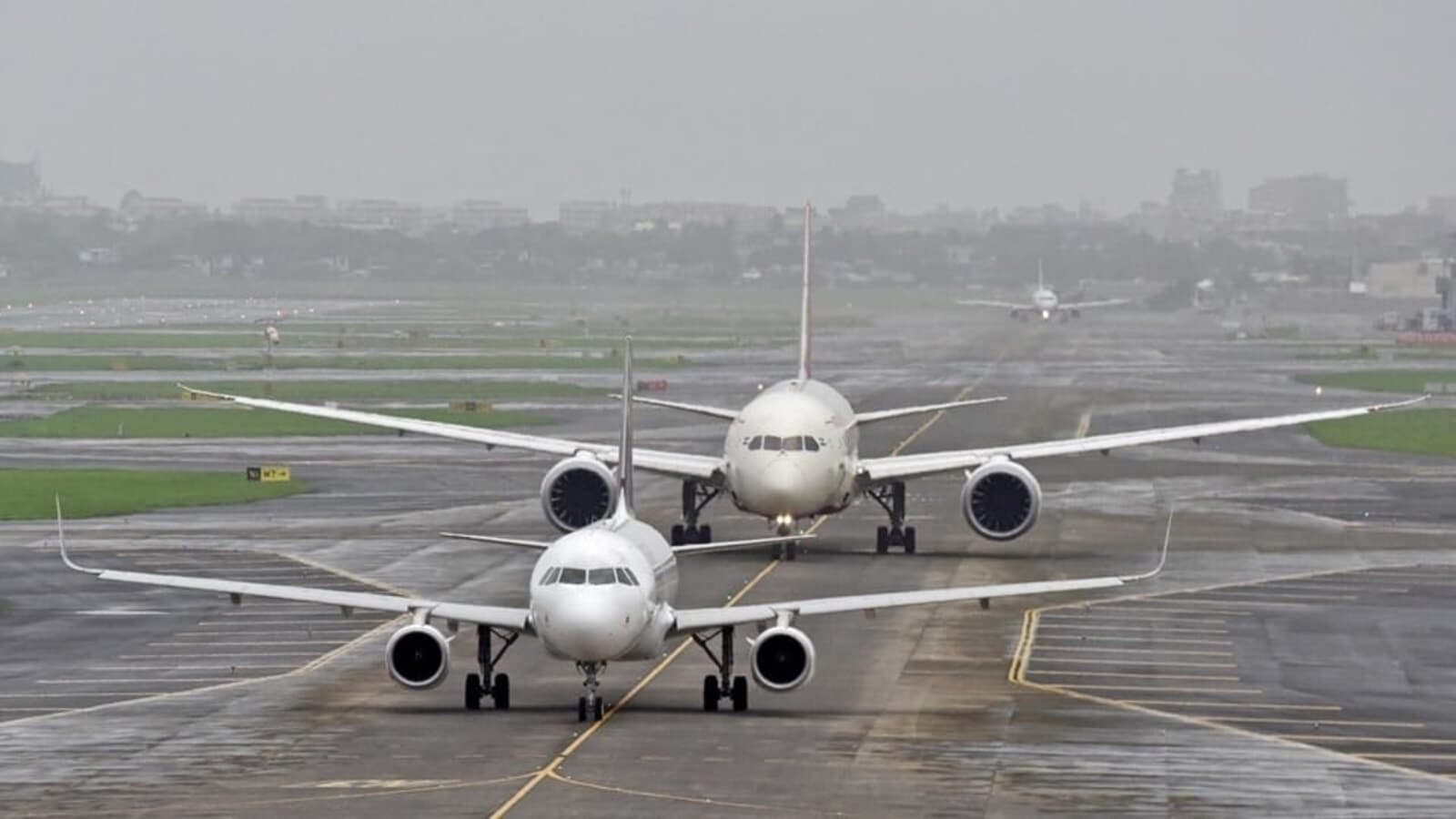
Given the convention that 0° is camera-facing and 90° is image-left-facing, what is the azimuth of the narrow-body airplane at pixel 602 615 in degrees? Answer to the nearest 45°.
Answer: approximately 0°
